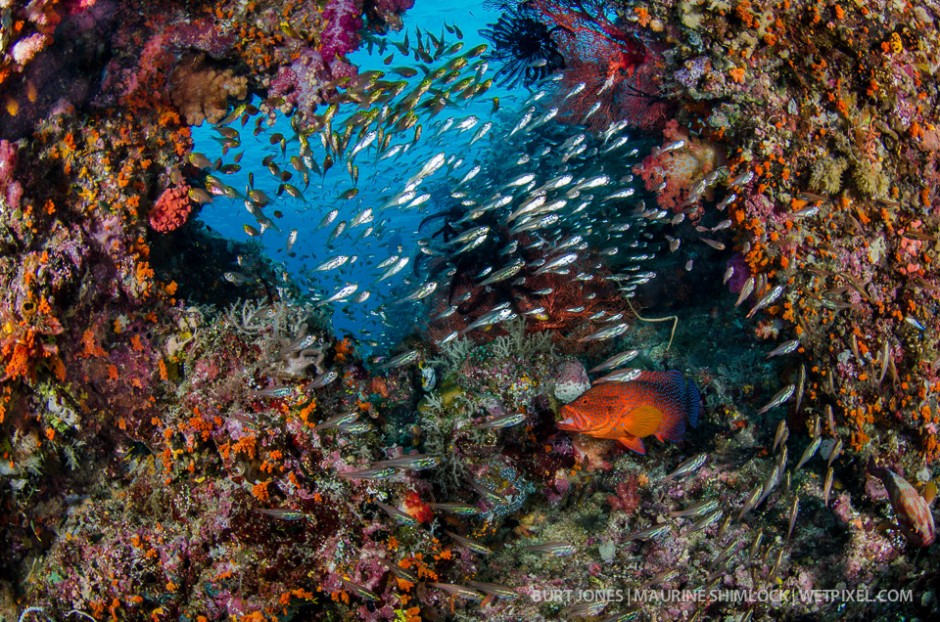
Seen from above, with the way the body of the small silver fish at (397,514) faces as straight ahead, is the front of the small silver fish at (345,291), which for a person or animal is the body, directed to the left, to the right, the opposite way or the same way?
the same way

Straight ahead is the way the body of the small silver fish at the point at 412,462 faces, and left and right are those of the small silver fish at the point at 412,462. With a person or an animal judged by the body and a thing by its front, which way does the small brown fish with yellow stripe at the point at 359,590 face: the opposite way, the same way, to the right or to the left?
the same way

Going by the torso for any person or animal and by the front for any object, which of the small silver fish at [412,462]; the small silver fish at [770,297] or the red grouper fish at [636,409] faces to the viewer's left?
the red grouper fish

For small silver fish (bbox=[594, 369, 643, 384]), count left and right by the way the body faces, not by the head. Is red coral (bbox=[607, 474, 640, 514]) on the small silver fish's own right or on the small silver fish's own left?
on the small silver fish's own right

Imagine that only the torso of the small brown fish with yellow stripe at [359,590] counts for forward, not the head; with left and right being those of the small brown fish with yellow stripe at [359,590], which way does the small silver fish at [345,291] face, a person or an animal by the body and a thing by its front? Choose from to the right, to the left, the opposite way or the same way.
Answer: the same way

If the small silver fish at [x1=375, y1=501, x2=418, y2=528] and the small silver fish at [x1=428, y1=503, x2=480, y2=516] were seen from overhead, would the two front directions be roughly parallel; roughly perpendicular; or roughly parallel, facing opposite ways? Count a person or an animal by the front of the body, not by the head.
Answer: roughly parallel

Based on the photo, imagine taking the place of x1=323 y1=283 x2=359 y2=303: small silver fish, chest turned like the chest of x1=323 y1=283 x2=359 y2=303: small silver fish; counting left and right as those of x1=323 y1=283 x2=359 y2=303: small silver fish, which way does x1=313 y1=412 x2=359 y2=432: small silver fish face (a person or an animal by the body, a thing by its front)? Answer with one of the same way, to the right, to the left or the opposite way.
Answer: the same way

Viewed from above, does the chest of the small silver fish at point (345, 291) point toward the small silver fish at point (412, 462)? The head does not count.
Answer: no

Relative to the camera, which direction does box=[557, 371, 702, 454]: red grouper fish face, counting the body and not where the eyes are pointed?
to the viewer's left
